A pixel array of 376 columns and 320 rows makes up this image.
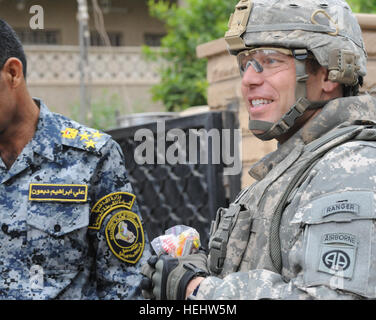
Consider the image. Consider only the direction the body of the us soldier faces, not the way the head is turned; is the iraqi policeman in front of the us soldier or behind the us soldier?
in front

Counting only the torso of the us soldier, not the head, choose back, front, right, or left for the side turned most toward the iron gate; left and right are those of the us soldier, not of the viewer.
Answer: right

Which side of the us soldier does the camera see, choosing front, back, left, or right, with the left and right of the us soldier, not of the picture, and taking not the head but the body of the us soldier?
left

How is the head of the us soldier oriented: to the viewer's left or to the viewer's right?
to the viewer's left

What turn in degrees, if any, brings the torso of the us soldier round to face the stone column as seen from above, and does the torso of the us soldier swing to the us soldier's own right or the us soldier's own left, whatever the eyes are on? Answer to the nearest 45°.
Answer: approximately 90° to the us soldier's own right

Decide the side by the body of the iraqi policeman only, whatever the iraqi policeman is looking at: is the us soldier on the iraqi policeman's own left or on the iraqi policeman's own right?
on the iraqi policeman's own left
